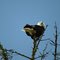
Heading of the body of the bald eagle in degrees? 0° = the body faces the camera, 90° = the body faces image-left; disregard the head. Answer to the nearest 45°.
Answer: approximately 270°
